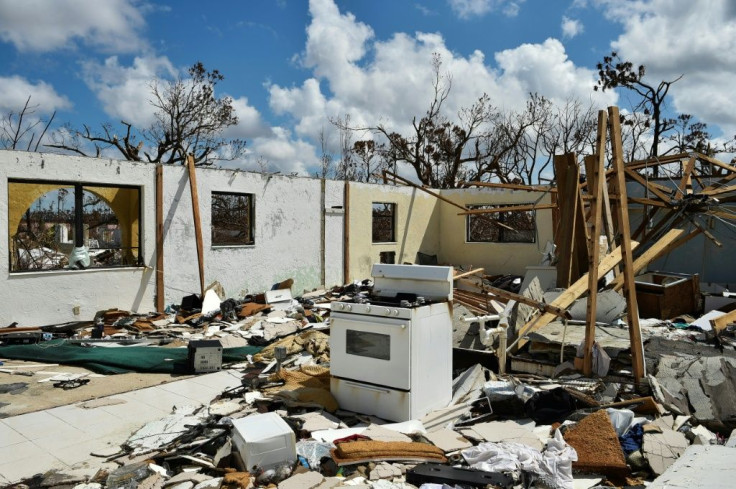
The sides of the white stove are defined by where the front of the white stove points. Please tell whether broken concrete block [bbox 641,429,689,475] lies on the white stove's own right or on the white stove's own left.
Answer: on the white stove's own left

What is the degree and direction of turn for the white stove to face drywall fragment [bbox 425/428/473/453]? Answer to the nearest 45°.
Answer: approximately 90° to its left

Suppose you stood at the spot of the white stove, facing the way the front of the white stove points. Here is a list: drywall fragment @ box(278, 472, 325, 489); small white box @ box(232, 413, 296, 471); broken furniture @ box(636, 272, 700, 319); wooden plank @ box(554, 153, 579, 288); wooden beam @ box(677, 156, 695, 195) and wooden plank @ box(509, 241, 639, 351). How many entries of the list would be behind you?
4

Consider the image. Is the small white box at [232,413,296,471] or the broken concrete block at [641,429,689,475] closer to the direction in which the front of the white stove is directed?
the small white box

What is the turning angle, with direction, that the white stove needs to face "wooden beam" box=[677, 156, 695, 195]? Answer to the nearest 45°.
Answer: approximately 180°

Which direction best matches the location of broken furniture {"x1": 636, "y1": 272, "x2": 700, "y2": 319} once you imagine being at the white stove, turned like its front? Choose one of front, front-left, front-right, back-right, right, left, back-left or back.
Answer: back

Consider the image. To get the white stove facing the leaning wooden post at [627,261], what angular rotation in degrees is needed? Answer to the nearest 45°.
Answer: approximately 135° to its left

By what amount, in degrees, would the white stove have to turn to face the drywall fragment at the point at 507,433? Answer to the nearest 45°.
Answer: approximately 90° to its left

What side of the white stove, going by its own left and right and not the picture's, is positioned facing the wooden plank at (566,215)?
back

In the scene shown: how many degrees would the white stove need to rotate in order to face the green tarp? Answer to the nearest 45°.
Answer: approximately 90° to its right

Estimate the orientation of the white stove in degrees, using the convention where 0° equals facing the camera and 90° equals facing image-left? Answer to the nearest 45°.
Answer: approximately 45°

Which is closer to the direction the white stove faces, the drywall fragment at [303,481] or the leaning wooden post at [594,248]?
the drywall fragment
